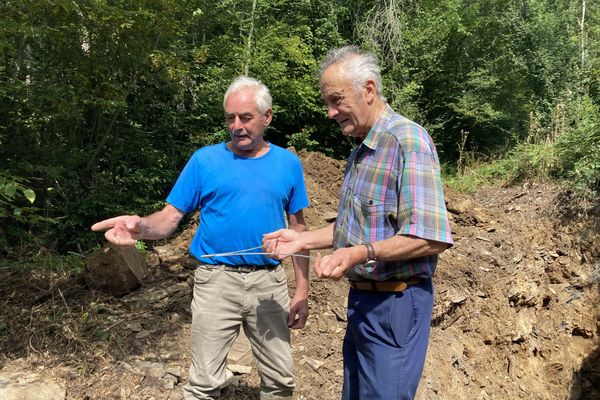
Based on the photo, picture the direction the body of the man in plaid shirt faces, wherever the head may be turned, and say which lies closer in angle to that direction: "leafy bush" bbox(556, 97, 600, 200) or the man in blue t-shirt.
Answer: the man in blue t-shirt

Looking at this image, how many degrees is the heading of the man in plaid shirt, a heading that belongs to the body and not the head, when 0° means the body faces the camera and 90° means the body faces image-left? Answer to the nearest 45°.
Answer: approximately 45°

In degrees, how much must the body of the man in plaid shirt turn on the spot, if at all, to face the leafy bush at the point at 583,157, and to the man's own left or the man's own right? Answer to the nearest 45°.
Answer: approximately 180°

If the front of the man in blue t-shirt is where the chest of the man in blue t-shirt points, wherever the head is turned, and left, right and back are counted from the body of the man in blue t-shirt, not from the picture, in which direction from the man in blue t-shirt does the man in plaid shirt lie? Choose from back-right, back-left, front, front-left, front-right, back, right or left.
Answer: front-left

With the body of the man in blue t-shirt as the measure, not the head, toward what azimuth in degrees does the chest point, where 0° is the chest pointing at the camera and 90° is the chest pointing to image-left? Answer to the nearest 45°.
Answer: approximately 0°

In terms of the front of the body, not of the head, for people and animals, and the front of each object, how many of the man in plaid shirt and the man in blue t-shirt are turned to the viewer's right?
0

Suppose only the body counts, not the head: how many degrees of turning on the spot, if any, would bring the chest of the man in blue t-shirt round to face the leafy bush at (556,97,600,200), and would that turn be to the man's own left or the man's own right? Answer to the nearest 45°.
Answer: approximately 135° to the man's own left
